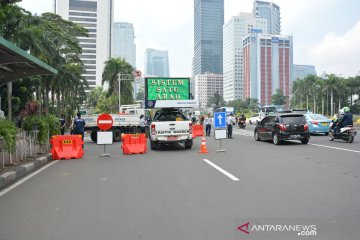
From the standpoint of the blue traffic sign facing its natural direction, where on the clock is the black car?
The black car is roughly at 8 o'clock from the blue traffic sign.

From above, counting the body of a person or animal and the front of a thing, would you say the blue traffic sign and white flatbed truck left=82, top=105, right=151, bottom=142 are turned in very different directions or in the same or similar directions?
very different directions
